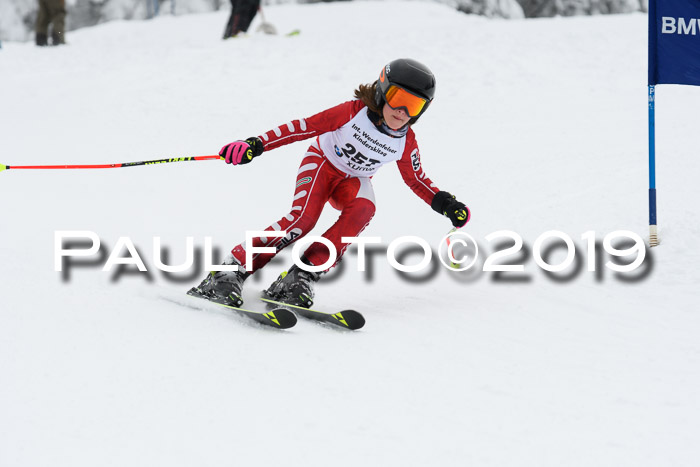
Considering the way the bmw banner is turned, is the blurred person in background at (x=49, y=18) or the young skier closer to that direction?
the young skier

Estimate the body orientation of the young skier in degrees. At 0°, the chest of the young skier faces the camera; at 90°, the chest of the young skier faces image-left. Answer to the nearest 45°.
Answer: approximately 315°

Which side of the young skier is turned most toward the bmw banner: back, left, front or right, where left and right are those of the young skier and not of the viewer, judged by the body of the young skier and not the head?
left

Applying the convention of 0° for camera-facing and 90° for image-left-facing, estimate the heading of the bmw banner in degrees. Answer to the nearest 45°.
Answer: approximately 0°

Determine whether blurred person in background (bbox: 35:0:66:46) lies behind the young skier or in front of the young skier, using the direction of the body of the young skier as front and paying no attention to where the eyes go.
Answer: behind
